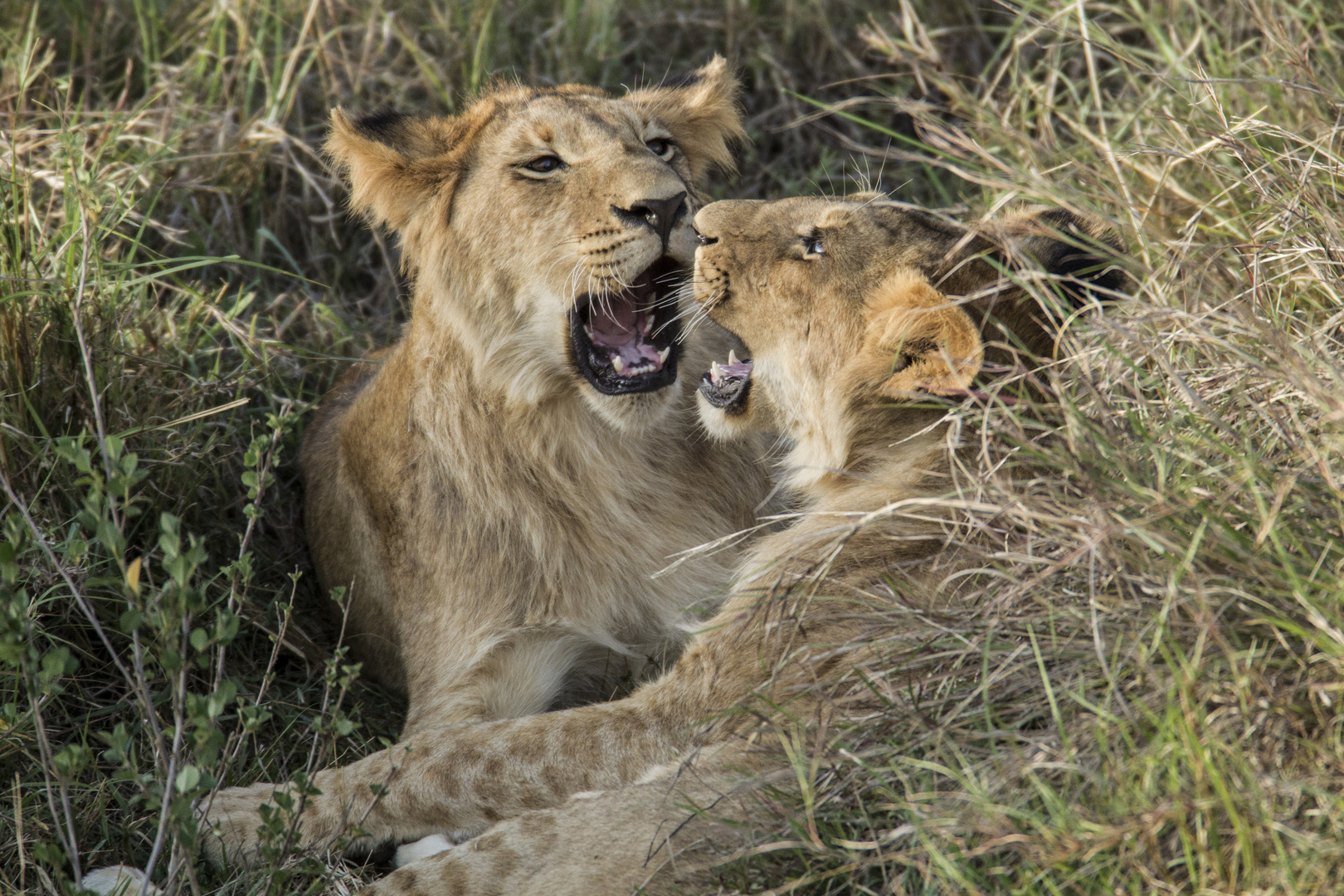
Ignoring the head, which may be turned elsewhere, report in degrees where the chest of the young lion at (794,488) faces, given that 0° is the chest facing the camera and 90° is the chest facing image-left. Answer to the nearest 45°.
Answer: approximately 90°

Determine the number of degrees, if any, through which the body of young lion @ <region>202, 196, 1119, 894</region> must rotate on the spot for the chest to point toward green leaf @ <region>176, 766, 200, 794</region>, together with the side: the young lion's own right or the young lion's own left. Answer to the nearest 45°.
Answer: approximately 45° to the young lion's own left
